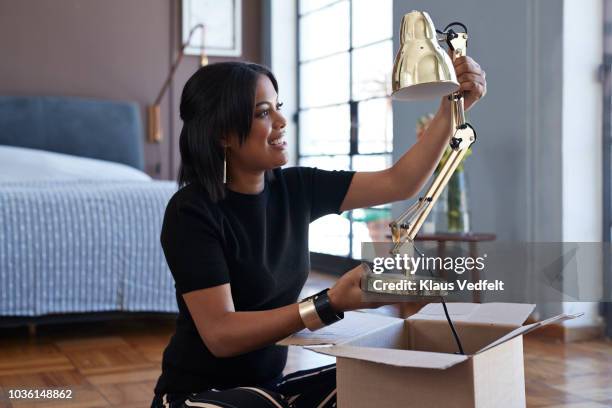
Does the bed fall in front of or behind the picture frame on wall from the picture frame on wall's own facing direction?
in front

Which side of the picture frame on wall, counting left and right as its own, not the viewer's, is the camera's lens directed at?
front

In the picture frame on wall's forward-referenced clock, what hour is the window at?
The window is roughly at 10 o'clock from the picture frame on wall.

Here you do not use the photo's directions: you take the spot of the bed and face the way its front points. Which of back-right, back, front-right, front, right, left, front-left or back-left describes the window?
back-left

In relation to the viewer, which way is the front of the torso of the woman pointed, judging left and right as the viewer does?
facing the viewer and to the right of the viewer

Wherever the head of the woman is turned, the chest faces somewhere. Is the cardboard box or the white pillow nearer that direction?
the cardboard box

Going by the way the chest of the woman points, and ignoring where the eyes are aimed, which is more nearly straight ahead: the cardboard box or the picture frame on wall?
the cardboard box

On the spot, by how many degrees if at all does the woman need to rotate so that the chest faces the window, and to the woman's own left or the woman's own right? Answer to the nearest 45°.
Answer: approximately 135° to the woman's own left

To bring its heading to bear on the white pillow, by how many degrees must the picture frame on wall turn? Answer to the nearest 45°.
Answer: approximately 45° to its right

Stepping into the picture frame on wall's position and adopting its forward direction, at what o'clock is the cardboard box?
The cardboard box is roughly at 12 o'clock from the picture frame on wall.

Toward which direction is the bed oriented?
toward the camera

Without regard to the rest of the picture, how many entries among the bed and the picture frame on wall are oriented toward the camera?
2

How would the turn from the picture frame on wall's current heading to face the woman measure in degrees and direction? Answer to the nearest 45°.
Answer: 0° — it already faces them

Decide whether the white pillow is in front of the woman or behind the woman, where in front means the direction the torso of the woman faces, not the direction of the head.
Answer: behind

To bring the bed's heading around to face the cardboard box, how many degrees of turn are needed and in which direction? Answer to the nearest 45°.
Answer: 0° — it already faces it
